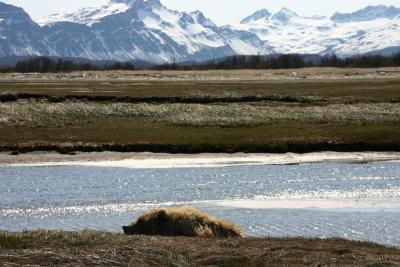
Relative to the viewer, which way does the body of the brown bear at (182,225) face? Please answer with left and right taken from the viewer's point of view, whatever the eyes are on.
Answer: facing to the left of the viewer
